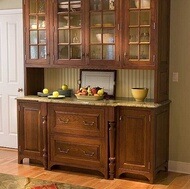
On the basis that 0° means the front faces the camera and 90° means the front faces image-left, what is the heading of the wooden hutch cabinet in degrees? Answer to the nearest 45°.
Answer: approximately 45°
